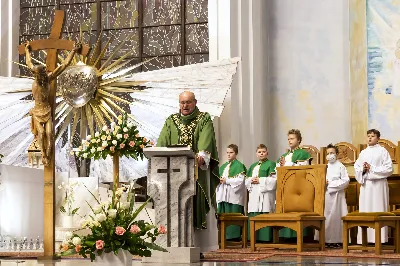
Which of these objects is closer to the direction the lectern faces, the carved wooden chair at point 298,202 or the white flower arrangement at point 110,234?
the white flower arrangement

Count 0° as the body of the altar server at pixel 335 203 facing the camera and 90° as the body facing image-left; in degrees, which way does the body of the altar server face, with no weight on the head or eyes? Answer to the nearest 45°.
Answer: approximately 45°

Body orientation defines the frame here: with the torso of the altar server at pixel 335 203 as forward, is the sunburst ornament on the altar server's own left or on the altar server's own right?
on the altar server's own right

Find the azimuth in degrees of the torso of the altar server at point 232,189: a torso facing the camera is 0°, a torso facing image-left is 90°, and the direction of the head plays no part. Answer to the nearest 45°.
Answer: approximately 45°

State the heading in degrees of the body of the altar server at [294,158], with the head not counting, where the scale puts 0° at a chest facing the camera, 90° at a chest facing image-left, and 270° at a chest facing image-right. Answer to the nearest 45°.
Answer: approximately 45°

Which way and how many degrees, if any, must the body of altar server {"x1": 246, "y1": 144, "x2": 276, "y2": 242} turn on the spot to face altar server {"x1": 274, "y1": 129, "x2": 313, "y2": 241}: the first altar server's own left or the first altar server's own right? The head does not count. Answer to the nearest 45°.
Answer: approximately 90° to the first altar server's own left

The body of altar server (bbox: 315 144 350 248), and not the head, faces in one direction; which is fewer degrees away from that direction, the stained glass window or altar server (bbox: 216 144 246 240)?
the altar server

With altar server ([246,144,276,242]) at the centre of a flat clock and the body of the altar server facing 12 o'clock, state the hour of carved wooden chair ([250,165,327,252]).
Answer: The carved wooden chair is roughly at 10 o'clock from the altar server.
